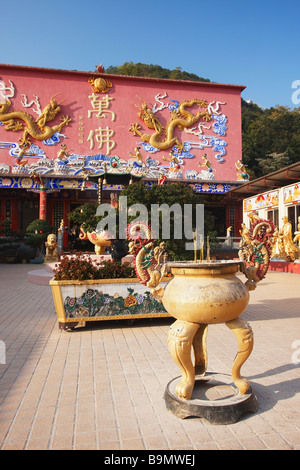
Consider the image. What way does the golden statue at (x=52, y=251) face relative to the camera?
toward the camera

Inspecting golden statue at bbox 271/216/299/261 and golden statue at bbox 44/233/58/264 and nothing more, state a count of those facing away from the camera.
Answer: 0

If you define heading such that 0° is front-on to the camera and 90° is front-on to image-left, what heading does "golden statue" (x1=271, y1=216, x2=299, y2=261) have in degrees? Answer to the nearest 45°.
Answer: approximately 45°

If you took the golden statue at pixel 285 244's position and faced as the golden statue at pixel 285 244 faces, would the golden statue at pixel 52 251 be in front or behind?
in front

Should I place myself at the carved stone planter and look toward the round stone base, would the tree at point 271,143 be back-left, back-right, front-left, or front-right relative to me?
back-left

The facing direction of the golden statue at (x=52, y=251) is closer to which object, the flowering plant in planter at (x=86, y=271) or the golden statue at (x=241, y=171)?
the flowering plant in planter

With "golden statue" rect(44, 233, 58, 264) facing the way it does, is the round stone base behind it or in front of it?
in front

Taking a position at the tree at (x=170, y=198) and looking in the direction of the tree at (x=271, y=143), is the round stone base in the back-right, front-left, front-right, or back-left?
back-right

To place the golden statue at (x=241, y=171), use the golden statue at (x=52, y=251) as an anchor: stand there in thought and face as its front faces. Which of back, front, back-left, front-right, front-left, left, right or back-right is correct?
left
